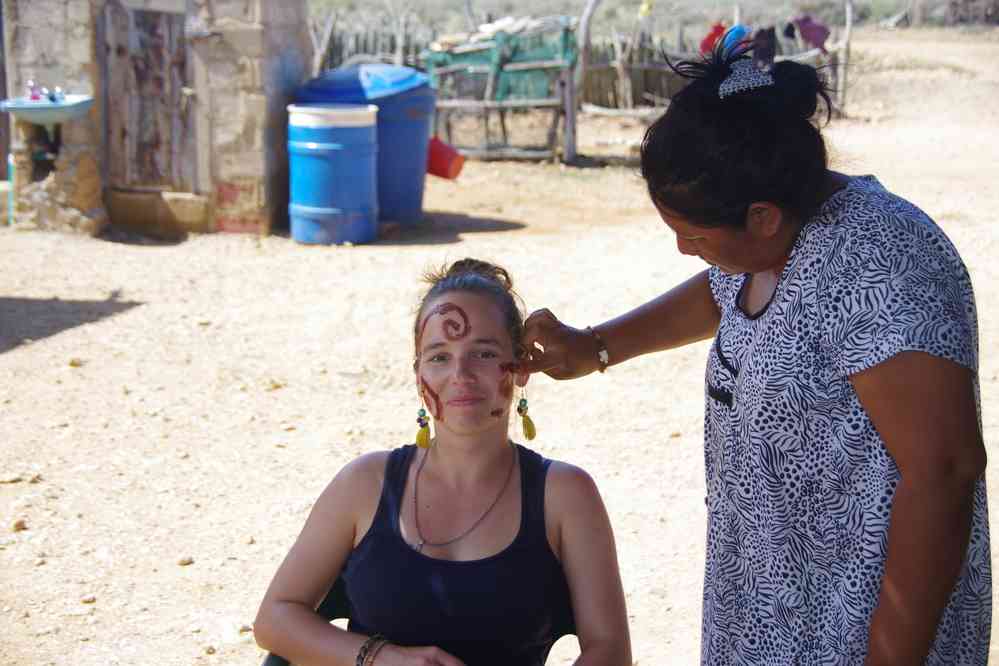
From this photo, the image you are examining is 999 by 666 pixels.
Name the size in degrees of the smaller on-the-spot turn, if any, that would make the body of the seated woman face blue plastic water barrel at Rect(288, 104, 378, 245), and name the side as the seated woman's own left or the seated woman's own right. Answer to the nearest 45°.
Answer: approximately 180°

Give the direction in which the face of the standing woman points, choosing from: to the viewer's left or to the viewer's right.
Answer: to the viewer's left

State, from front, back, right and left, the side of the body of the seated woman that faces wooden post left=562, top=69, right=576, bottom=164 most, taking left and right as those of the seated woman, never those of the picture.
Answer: back

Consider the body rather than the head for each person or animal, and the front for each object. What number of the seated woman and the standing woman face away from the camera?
0

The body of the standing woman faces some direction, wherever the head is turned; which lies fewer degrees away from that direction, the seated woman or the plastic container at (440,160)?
the seated woman

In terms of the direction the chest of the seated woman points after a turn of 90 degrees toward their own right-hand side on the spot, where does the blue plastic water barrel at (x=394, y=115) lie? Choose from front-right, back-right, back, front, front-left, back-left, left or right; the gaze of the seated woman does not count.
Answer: right

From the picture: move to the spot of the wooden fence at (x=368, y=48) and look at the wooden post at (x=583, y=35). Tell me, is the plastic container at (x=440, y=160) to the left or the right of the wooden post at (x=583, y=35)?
right

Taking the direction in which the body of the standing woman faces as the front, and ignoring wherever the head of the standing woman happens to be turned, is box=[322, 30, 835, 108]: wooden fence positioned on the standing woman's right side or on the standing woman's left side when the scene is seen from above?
on the standing woman's right side

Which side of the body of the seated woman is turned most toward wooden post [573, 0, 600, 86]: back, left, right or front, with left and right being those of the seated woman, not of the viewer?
back

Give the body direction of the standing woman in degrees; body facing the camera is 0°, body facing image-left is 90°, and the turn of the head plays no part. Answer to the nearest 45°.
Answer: approximately 45°

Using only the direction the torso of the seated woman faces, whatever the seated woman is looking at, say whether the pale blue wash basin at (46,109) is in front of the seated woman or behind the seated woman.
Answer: behind
